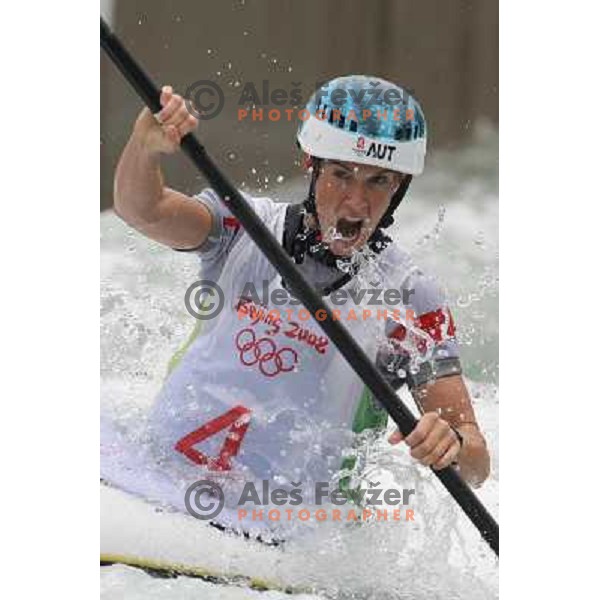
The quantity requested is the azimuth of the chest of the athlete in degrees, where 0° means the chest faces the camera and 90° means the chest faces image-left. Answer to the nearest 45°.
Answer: approximately 0°
